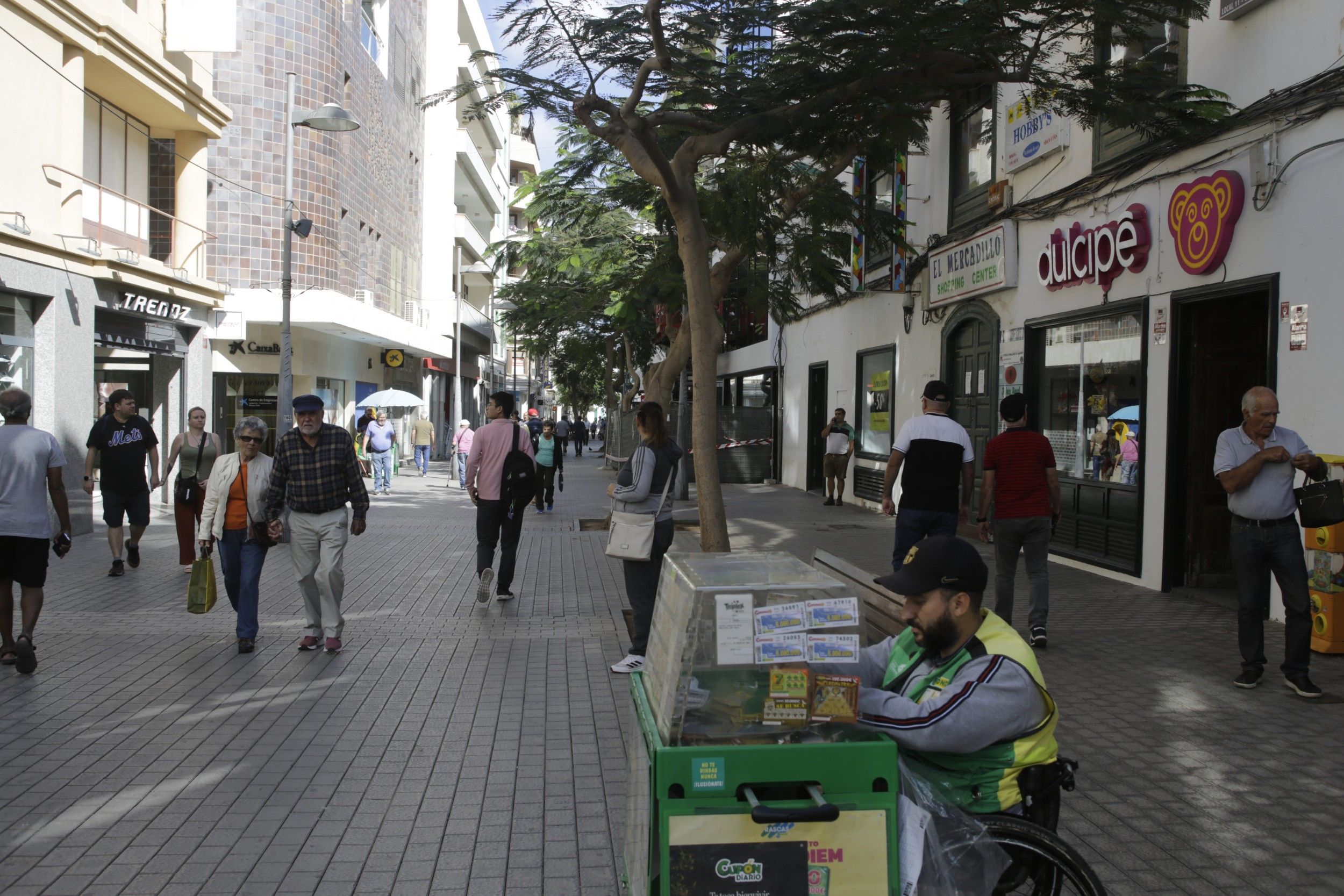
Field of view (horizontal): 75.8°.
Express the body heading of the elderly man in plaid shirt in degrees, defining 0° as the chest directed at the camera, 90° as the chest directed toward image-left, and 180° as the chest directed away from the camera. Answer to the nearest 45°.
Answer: approximately 0°

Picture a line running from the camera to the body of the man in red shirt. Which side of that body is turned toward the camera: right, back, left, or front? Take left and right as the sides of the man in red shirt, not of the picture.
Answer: back

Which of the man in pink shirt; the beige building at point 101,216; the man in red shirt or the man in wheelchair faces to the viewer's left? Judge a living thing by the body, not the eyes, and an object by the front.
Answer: the man in wheelchair

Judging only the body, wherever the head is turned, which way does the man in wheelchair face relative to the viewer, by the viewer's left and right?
facing to the left of the viewer

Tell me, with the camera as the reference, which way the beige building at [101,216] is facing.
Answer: facing the viewer and to the right of the viewer

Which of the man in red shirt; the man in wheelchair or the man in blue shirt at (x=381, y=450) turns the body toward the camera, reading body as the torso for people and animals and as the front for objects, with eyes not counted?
the man in blue shirt

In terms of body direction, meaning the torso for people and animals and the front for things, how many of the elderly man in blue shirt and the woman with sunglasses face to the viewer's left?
0

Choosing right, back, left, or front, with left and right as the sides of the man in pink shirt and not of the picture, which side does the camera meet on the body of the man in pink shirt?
back

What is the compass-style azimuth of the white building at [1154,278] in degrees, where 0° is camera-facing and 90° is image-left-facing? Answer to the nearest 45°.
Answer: approximately 45°

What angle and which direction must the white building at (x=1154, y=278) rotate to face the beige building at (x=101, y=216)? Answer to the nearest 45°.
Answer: approximately 45° to its right

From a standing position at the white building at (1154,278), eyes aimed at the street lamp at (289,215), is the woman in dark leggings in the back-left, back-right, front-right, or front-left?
front-left

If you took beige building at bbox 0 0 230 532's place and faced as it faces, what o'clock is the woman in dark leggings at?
The woman in dark leggings is roughly at 1 o'clock from the beige building.

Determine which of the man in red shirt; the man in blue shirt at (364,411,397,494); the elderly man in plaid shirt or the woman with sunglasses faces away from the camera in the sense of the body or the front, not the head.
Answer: the man in red shirt

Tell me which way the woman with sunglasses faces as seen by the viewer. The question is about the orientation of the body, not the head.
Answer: toward the camera
